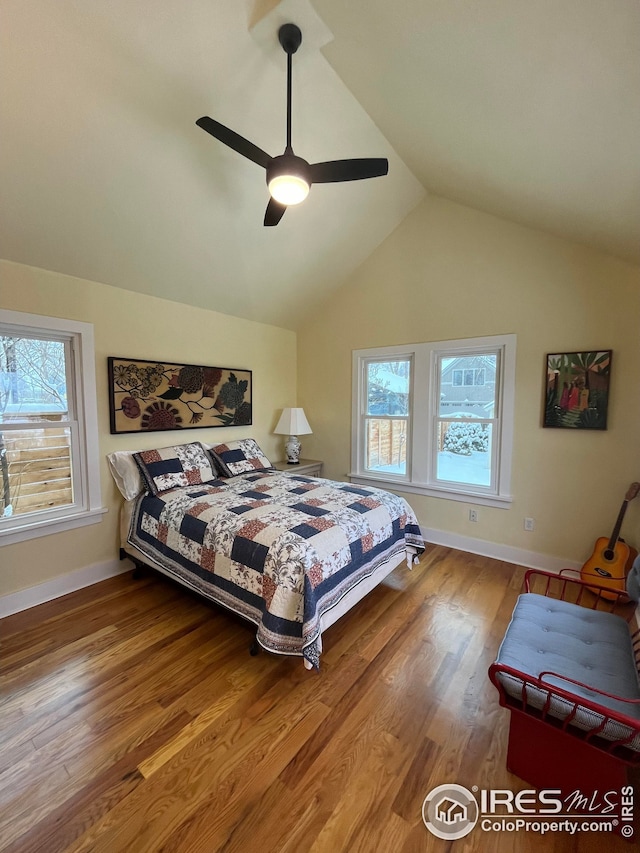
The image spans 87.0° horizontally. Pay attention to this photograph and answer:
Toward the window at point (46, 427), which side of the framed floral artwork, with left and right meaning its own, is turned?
right

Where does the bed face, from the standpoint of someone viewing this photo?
facing the viewer and to the right of the viewer

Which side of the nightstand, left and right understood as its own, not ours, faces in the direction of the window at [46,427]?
right

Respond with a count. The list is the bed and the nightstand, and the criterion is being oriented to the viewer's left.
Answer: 0

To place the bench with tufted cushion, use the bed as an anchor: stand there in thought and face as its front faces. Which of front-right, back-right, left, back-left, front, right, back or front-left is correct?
front

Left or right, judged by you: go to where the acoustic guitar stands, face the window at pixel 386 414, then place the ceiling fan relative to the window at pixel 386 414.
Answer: left

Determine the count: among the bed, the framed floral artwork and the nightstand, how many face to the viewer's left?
0

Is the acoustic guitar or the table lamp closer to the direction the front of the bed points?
the acoustic guitar

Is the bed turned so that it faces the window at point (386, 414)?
no

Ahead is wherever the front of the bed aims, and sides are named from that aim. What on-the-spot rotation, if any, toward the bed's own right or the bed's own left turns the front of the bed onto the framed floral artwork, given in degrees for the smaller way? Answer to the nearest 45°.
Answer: approximately 180°

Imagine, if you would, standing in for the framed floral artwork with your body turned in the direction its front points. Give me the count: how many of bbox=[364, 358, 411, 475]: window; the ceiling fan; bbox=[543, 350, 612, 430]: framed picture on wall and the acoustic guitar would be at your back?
0

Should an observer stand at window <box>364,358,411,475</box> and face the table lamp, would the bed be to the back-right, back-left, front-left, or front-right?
front-left

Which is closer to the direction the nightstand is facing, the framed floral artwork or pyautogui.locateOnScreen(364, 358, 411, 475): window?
the window

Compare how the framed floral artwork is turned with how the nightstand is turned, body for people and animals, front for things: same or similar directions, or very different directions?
same or similar directions

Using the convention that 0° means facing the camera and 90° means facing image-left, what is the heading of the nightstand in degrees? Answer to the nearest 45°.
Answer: approximately 315°

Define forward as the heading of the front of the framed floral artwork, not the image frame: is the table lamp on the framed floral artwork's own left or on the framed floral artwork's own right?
on the framed floral artwork's own left

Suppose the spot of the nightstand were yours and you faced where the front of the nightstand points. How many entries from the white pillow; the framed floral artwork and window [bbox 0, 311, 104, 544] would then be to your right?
3

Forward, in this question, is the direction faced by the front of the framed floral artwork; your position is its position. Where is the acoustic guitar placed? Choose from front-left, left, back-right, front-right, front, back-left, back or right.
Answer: front
